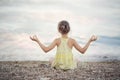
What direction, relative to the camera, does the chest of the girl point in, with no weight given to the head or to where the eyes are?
away from the camera
